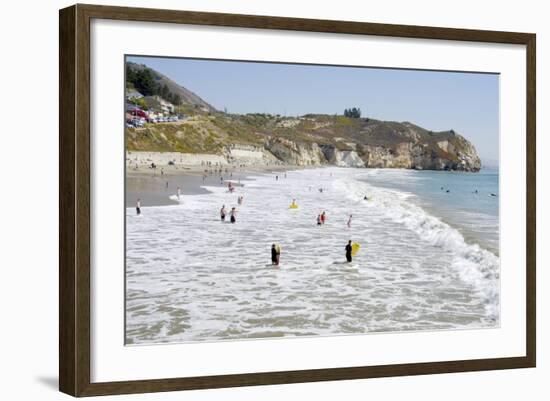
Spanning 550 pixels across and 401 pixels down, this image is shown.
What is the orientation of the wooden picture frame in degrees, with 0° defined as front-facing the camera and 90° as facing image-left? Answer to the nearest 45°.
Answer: approximately 315°
